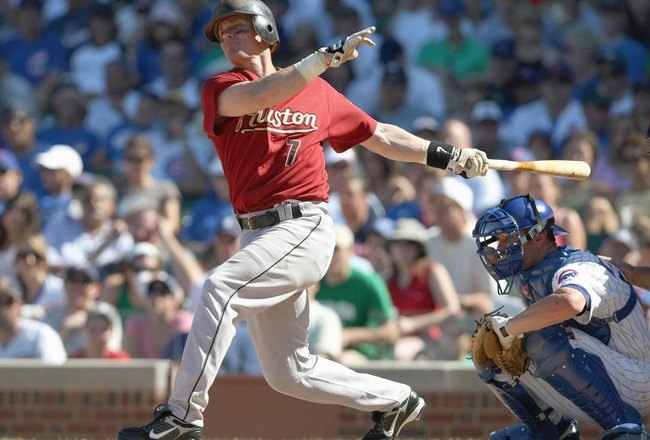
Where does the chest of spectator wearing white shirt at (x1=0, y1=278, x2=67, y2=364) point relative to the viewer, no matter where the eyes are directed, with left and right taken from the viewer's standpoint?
facing the viewer

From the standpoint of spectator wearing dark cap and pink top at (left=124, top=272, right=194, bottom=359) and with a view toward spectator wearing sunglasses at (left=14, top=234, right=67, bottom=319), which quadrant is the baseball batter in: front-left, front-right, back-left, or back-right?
back-left

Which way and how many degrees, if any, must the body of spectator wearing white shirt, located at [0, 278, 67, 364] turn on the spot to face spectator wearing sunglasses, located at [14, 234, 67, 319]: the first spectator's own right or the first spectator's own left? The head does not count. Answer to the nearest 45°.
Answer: approximately 180°

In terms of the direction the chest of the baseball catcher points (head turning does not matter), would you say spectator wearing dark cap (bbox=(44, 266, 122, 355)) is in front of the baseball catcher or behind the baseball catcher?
in front

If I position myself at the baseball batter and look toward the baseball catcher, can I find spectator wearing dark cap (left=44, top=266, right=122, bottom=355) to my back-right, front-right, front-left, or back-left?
back-left

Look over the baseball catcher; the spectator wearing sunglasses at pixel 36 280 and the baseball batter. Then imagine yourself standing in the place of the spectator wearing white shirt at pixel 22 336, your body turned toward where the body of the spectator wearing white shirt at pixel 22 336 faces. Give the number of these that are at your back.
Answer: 1

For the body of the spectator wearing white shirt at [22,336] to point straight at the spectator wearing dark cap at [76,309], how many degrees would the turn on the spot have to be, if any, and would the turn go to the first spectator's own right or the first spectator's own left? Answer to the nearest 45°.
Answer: approximately 135° to the first spectator's own left

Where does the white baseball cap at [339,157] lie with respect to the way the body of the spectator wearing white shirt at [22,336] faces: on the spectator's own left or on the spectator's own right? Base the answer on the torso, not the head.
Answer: on the spectator's own left

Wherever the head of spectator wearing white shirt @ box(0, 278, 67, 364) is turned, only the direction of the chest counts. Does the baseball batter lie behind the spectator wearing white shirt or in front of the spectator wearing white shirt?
in front

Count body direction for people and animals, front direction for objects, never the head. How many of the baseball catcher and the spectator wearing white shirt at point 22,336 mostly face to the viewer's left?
1

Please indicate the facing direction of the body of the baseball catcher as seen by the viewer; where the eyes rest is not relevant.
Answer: to the viewer's left

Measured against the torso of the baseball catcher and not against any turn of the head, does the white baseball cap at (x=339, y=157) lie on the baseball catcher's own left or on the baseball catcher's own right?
on the baseball catcher's own right

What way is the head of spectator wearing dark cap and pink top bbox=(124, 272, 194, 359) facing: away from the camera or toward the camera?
toward the camera

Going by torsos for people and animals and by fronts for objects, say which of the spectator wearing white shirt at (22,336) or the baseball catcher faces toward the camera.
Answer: the spectator wearing white shirt

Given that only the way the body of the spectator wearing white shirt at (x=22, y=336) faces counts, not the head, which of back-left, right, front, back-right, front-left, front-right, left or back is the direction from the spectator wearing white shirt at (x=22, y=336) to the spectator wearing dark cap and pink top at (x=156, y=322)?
left
